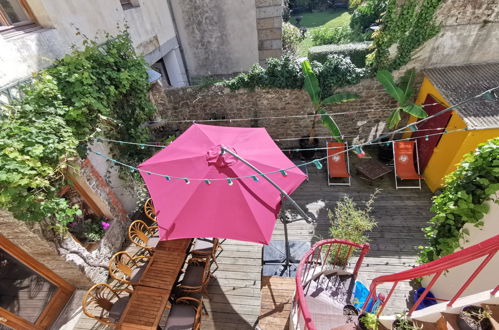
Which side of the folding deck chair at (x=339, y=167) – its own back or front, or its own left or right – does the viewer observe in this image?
front

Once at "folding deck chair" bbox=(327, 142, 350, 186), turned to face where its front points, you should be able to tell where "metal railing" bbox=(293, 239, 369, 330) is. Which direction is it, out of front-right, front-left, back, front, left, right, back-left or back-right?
front

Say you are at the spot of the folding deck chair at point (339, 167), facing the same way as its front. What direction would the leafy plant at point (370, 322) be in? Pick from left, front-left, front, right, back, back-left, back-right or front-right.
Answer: front

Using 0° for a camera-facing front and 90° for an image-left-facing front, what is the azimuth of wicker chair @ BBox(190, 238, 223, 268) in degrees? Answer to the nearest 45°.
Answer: approximately 90°

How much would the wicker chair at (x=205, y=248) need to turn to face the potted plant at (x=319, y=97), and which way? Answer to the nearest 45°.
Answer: approximately 135° to its right

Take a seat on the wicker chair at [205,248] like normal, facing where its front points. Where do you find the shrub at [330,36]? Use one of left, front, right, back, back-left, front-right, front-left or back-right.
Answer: back-right

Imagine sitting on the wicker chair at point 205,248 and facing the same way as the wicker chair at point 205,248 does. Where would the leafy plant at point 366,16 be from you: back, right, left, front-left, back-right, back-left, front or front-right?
back-right

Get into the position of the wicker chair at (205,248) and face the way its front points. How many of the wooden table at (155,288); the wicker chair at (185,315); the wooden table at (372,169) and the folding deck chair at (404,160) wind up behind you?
2

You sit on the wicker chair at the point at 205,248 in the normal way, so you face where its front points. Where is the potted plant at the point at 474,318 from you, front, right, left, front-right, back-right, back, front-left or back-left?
back-left

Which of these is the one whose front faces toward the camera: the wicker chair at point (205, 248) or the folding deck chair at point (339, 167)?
the folding deck chair

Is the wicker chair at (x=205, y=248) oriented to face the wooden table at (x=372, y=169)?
no

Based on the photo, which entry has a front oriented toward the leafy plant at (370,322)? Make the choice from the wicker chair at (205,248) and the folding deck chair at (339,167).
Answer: the folding deck chair

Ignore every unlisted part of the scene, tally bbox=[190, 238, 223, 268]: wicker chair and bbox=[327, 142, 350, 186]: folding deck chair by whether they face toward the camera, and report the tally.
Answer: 1

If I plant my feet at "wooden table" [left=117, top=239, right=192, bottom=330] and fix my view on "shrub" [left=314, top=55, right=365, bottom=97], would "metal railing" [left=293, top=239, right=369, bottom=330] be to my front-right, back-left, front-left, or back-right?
front-right

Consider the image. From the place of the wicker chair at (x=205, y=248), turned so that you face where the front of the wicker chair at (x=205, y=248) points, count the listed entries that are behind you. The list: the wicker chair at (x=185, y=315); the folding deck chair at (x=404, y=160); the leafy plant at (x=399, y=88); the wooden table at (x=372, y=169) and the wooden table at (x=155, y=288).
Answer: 3

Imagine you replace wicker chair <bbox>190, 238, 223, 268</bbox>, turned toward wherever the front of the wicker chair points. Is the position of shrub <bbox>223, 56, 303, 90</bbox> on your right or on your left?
on your right

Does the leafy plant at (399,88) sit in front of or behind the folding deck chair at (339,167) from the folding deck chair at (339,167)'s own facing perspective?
behind

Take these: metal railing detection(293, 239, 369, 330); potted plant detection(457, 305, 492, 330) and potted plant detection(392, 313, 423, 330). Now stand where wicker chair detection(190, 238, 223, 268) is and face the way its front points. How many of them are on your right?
0

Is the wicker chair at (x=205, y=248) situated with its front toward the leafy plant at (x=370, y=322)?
no
